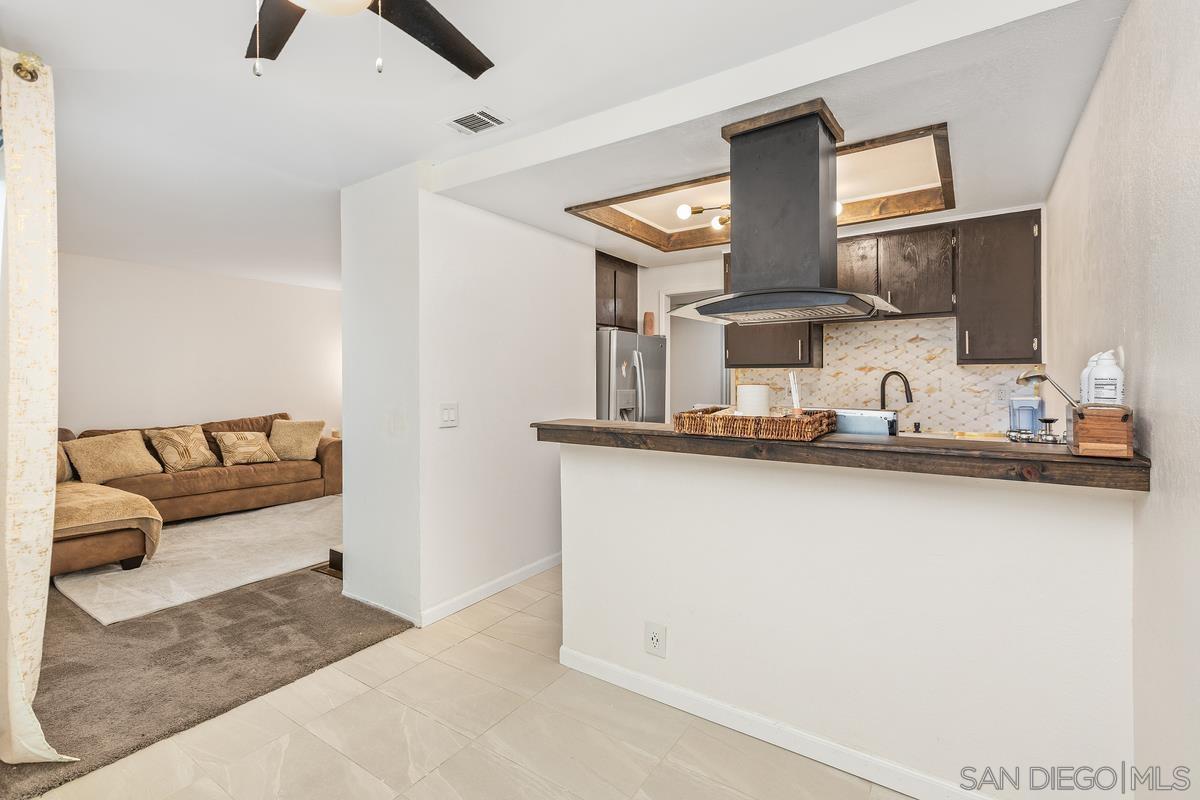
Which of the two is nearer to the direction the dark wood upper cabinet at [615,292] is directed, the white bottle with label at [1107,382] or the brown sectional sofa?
the white bottle with label

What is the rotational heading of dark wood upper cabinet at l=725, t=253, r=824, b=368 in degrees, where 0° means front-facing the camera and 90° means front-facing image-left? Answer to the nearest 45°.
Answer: approximately 0°

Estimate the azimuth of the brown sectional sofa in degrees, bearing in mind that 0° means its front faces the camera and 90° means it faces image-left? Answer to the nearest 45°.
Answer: approximately 315°

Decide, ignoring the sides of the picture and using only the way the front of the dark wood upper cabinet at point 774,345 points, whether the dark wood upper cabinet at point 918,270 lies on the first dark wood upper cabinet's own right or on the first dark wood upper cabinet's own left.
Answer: on the first dark wood upper cabinet's own left

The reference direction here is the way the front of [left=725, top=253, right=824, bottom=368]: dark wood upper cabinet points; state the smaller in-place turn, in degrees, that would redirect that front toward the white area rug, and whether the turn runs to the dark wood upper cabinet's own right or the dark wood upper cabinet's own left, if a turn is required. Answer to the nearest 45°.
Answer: approximately 90° to the dark wood upper cabinet's own right

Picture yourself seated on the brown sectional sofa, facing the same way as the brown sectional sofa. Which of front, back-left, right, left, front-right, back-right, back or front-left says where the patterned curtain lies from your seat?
front-right

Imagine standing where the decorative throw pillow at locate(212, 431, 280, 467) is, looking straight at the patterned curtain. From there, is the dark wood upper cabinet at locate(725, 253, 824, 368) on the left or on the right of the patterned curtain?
left

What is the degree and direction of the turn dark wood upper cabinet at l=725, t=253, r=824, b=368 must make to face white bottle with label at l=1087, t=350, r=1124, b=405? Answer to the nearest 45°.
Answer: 0° — it already faces it

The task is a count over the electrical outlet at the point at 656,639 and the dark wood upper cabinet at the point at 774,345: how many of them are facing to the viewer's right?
0

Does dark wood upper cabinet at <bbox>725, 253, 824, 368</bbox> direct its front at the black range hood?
yes

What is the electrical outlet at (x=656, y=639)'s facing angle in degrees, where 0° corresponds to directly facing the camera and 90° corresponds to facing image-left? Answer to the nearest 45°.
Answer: approximately 45°
